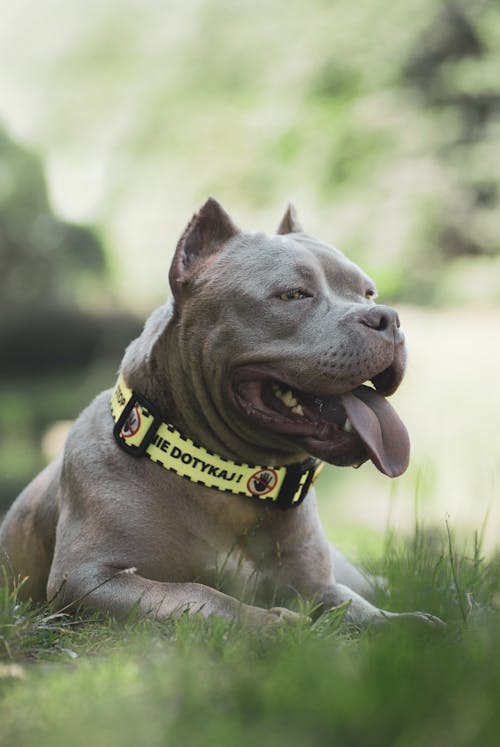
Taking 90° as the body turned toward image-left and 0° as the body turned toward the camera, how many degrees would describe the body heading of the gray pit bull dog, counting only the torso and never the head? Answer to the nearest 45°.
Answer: approximately 315°
